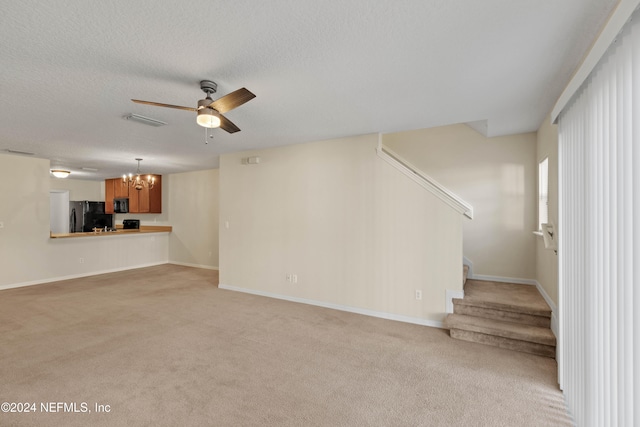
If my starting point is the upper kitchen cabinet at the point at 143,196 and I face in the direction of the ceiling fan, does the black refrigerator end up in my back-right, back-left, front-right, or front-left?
back-right

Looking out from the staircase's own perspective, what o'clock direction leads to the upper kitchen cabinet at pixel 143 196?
The upper kitchen cabinet is roughly at 3 o'clock from the staircase.

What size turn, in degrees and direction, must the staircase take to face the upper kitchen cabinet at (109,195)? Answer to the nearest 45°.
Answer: approximately 90° to its right

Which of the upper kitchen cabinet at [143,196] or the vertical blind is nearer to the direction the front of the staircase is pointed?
the vertical blind

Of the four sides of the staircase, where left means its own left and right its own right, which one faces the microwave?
right

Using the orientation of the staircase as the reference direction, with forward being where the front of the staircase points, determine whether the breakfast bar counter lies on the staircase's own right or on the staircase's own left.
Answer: on the staircase's own right

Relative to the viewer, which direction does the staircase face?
toward the camera

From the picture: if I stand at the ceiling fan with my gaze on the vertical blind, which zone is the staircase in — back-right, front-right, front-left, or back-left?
front-left

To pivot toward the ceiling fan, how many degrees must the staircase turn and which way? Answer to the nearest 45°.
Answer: approximately 45° to its right

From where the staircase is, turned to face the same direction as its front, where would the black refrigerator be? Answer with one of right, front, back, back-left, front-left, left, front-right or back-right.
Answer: right

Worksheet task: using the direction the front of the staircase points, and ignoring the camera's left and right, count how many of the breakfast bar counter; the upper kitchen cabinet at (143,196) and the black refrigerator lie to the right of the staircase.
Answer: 3
